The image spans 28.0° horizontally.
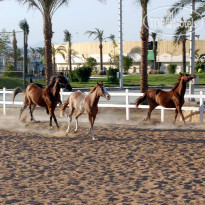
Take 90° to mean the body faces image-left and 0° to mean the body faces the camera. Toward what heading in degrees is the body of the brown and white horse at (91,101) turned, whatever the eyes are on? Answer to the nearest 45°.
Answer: approximately 315°

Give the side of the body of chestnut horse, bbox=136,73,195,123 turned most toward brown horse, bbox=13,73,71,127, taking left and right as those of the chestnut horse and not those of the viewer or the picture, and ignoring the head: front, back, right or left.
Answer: back

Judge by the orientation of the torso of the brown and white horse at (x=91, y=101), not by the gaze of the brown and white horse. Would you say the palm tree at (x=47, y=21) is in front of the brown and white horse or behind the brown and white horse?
behind

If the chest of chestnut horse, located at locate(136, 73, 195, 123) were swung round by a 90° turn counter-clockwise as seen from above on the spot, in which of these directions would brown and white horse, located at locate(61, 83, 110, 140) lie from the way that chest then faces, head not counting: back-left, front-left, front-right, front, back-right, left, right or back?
back-left

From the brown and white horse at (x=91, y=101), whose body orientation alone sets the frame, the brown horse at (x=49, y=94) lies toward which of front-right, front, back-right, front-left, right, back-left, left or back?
back

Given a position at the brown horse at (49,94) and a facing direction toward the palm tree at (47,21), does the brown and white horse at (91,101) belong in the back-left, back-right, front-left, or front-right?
back-right

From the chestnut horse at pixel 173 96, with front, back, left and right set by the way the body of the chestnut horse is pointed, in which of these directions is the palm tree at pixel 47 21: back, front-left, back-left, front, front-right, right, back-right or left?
back-left

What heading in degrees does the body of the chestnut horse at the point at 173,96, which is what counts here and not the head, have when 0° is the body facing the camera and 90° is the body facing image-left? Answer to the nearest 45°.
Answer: approximately 270°
